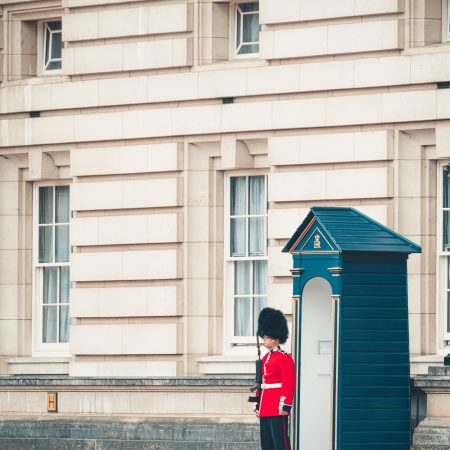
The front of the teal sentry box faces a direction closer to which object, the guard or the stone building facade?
the guard

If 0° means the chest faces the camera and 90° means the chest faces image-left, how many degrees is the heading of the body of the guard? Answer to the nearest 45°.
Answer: approximately 45°

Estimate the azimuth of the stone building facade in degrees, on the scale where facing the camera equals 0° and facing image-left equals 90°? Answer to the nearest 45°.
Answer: approximately 45°

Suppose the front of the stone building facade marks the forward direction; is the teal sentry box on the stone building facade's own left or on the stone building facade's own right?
on the stone building facade's own left

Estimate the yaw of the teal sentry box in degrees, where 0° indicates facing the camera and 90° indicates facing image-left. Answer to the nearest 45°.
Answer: approximately 45°

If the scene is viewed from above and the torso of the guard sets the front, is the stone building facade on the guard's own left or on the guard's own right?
on the guard's own right
